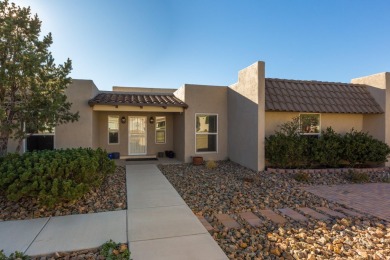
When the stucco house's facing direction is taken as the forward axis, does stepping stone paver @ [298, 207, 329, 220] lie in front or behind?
in front

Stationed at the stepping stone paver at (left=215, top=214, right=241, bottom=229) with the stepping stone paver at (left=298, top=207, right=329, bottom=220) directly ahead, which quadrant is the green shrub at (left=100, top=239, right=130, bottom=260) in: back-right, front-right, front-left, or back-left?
back-right

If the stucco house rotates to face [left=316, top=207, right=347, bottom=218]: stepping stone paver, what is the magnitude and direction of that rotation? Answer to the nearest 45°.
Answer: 0° — it already faces it

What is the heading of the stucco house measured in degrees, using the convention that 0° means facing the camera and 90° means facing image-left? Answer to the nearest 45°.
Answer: approximately 0°

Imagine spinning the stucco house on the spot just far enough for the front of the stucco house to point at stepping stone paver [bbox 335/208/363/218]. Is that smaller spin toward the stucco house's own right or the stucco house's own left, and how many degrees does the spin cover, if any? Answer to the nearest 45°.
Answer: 0° — it already faces it

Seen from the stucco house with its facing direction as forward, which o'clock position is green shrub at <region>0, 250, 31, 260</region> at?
The green shrub is roughly at 1 o'clock from the stucco house.

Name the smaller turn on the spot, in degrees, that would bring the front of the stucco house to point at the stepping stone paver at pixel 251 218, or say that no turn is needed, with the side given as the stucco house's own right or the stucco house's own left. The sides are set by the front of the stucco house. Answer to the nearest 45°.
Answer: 0° — it already faces it

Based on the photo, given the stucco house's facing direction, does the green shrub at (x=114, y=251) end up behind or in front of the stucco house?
in front

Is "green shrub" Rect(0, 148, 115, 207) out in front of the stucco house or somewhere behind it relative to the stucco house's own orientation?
in front
